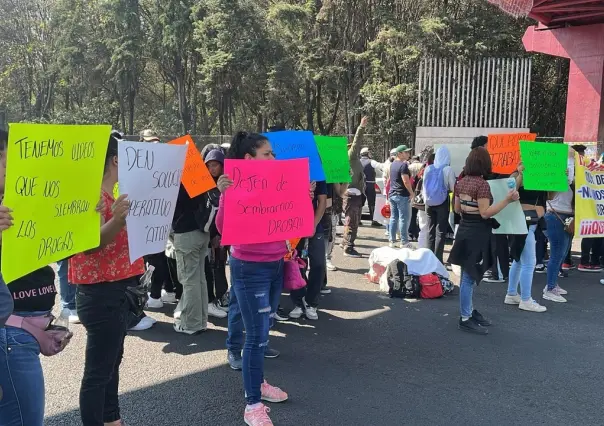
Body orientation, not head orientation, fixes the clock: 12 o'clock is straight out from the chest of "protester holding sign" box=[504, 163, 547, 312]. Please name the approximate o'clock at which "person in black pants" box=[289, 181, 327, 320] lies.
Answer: The person in black pants is roughly at 5 o'clock from the protester holding sign.

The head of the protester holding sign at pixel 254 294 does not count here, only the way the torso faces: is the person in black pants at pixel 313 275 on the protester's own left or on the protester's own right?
on the protester's own left

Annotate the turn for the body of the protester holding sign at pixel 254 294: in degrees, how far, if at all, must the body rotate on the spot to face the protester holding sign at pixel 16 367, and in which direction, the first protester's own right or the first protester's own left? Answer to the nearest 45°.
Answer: approximately 90° to the first protester's own right

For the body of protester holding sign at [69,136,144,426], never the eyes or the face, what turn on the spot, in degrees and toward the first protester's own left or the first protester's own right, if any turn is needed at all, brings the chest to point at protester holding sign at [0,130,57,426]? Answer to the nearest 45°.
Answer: approximately 135° to the first protester's own right

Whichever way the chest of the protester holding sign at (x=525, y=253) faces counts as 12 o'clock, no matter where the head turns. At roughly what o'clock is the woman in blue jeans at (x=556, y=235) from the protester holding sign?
The woman in blue jeans is roughly at 10 o'clock from the protester holding sign.

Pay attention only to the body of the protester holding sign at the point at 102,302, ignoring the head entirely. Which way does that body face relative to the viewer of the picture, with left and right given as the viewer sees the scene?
facing to the right of the viewer

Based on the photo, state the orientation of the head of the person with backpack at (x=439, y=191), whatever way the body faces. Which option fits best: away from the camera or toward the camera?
away from the camera
